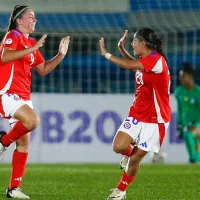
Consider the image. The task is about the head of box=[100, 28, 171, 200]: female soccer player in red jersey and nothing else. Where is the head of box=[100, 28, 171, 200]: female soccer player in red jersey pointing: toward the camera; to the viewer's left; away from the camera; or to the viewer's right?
to the viewer's left

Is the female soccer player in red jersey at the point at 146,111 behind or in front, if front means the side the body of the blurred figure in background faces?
in front

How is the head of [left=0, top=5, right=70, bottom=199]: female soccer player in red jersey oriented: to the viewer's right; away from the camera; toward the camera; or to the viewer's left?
to the viewer's right

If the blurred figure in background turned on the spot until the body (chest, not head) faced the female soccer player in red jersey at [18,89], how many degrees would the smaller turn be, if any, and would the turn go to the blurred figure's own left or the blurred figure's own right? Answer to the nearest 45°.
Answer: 0° — they already face them

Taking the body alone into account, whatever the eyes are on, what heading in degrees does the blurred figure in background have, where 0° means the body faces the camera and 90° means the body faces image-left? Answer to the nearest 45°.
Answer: approximately 0°
